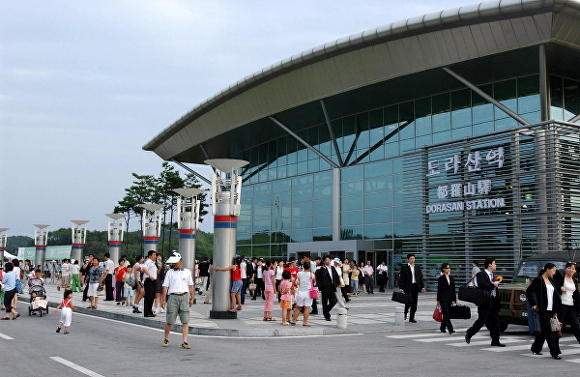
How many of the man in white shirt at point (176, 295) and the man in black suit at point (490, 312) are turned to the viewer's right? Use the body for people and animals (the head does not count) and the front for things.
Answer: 1

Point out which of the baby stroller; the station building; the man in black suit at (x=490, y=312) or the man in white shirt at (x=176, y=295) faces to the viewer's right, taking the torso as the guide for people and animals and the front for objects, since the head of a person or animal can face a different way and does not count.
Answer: the man in black suit

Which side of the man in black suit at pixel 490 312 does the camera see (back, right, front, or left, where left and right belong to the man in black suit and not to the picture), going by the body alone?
right

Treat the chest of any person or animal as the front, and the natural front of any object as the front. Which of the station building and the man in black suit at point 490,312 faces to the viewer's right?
the man in black suit

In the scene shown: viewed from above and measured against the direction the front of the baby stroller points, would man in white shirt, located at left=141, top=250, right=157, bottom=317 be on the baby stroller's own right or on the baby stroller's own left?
on the baby stroller's own left

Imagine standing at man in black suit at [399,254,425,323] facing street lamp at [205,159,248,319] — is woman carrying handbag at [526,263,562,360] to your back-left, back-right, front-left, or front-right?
back-left

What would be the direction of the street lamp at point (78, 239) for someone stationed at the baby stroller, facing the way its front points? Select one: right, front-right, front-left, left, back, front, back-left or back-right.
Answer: back

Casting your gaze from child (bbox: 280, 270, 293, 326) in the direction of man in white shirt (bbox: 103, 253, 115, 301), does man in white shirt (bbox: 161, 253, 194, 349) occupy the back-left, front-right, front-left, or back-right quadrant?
back-left
